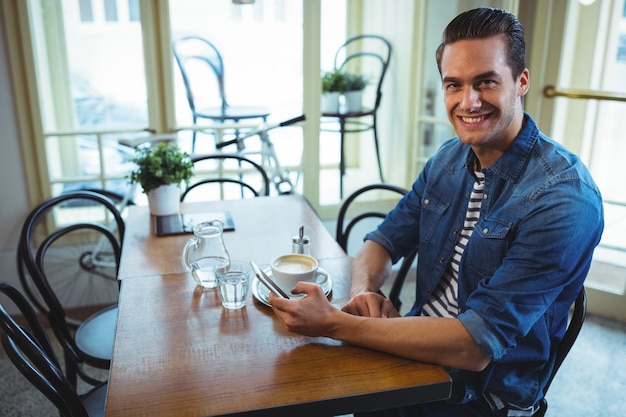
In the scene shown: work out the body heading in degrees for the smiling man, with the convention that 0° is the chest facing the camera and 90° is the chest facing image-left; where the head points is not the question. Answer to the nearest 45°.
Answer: approximately 45°

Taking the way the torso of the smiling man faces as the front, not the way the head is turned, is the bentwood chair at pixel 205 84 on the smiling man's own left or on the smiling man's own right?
on the smiling man's own right

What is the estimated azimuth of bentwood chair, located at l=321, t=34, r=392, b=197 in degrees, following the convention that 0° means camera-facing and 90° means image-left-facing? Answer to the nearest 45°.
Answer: approximately 45°
